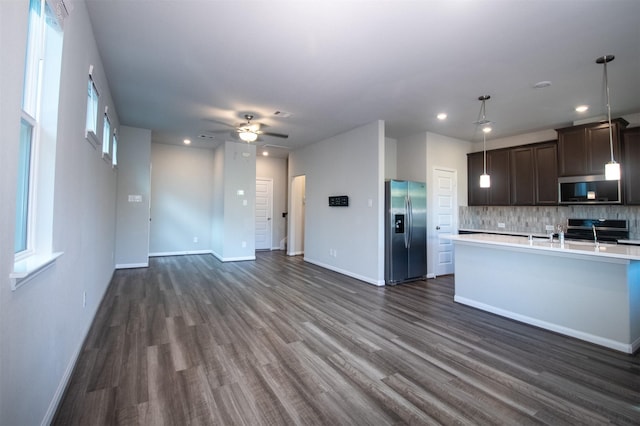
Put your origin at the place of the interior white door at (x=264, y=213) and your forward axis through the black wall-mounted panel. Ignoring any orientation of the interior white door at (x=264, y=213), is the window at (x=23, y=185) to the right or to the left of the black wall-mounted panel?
right

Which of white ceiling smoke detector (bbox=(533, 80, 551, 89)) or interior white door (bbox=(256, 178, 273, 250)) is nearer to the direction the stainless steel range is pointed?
the white ceiling smoke detector

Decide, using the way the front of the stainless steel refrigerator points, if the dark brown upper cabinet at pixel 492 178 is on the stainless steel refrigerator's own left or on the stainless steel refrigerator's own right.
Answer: on the stainless steel refrigerator's own left

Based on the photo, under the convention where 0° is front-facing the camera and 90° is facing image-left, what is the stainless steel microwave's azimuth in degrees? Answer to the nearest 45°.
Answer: approximately 0°

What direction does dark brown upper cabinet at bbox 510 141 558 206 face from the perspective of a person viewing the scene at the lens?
facing the viewer and to the left of the viewer

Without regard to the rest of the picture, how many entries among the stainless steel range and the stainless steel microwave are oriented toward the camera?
2

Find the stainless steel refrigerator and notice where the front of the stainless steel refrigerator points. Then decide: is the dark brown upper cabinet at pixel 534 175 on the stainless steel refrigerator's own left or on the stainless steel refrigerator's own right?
on the stainless steel refrigerator's own left

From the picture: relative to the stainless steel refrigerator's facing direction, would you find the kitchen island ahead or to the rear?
ahead

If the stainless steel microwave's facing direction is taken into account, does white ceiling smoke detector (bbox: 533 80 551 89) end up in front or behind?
in front

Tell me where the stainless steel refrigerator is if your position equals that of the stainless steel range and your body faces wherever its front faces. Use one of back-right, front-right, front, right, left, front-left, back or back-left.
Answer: front-right

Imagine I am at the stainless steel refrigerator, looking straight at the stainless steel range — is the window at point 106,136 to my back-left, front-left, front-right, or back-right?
back-right

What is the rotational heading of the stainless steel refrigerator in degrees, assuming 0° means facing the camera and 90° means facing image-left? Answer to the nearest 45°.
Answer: approximately 315°

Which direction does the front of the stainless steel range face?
toward the camera

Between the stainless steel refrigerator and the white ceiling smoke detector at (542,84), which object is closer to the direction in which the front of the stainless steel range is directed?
the white ceiling smoke detector
